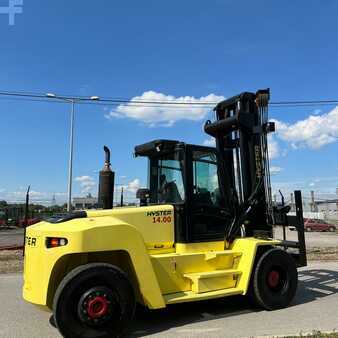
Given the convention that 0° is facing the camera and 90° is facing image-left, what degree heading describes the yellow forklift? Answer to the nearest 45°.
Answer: approximately 225°
